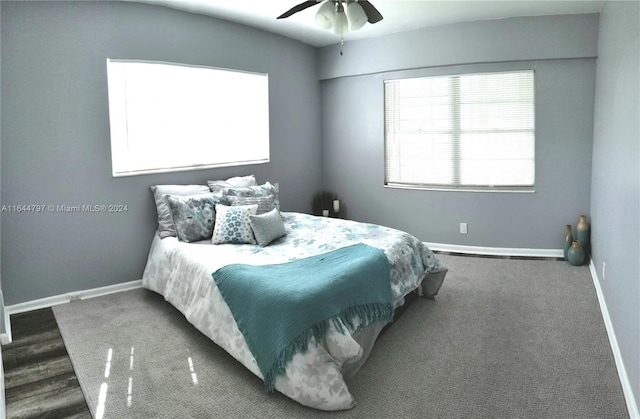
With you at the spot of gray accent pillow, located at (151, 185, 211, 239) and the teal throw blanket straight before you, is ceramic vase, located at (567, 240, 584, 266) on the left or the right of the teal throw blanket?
left

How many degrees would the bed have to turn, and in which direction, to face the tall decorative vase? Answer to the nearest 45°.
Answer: approximately 90° to its left

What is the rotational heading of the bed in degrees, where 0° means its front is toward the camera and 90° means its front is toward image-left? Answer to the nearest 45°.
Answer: approximately 315°

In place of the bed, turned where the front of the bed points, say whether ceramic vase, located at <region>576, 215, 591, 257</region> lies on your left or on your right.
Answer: on your left
